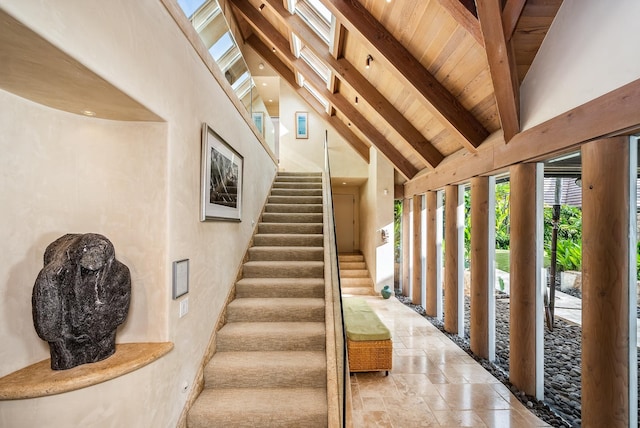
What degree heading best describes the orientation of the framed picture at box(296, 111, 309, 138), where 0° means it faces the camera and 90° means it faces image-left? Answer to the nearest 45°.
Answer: approximately 0°

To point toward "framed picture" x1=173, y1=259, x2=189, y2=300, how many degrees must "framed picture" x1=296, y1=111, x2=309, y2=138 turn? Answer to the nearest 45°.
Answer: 0° — it already faces it

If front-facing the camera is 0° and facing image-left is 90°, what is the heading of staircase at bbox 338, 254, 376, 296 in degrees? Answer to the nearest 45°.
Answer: approximately 0°
